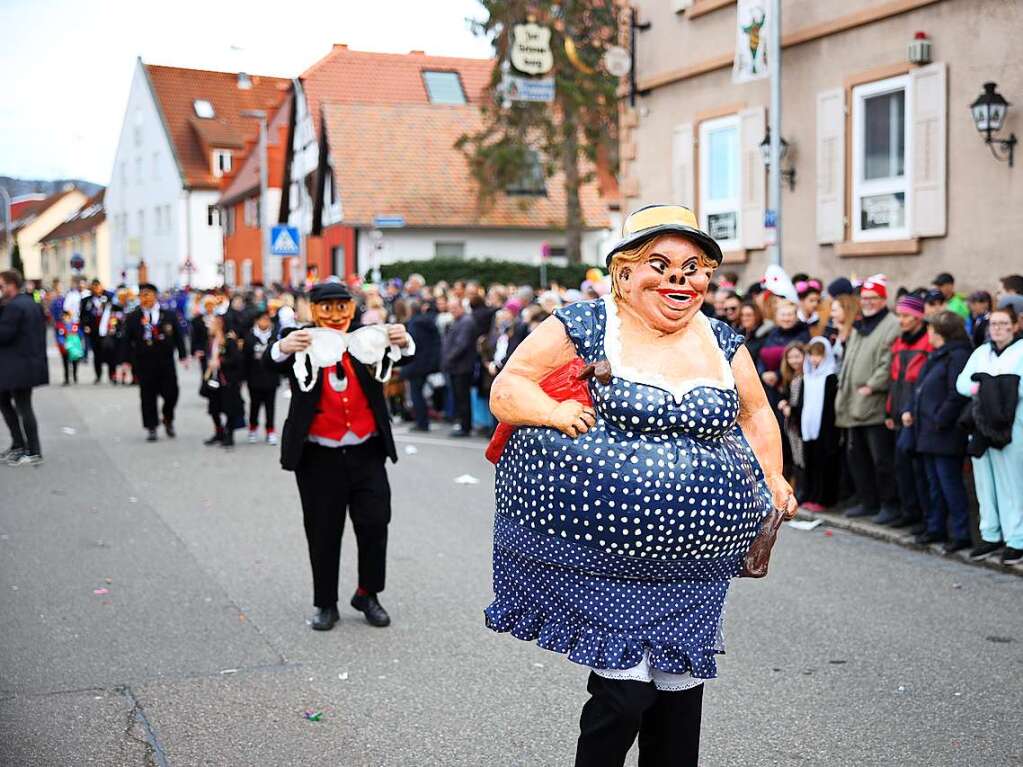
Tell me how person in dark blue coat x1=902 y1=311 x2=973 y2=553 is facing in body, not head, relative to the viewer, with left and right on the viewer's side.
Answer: facing to the left of the viewer

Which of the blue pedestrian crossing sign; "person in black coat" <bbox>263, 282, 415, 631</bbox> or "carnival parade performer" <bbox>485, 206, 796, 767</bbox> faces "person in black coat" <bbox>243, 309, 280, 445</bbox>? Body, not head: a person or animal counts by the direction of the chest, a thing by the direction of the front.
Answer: the blue pedestrian crossing sign

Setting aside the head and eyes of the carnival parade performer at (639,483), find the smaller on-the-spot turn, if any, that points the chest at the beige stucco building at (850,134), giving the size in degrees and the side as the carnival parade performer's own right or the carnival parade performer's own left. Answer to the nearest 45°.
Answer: approximately 135° to the carnival parade performer's own left

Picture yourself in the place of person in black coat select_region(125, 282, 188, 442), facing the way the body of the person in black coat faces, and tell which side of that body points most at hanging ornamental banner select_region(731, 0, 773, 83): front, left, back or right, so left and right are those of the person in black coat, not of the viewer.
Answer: left

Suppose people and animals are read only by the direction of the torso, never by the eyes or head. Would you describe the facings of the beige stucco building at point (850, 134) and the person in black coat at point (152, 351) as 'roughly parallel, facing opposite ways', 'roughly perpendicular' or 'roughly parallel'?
roughly perpendicular

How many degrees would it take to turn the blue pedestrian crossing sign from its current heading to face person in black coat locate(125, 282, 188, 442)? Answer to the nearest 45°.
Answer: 0° — it already faces them

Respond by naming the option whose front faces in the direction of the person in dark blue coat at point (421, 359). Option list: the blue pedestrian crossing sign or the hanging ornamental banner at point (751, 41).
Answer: the blue pedestrian crossing sign
